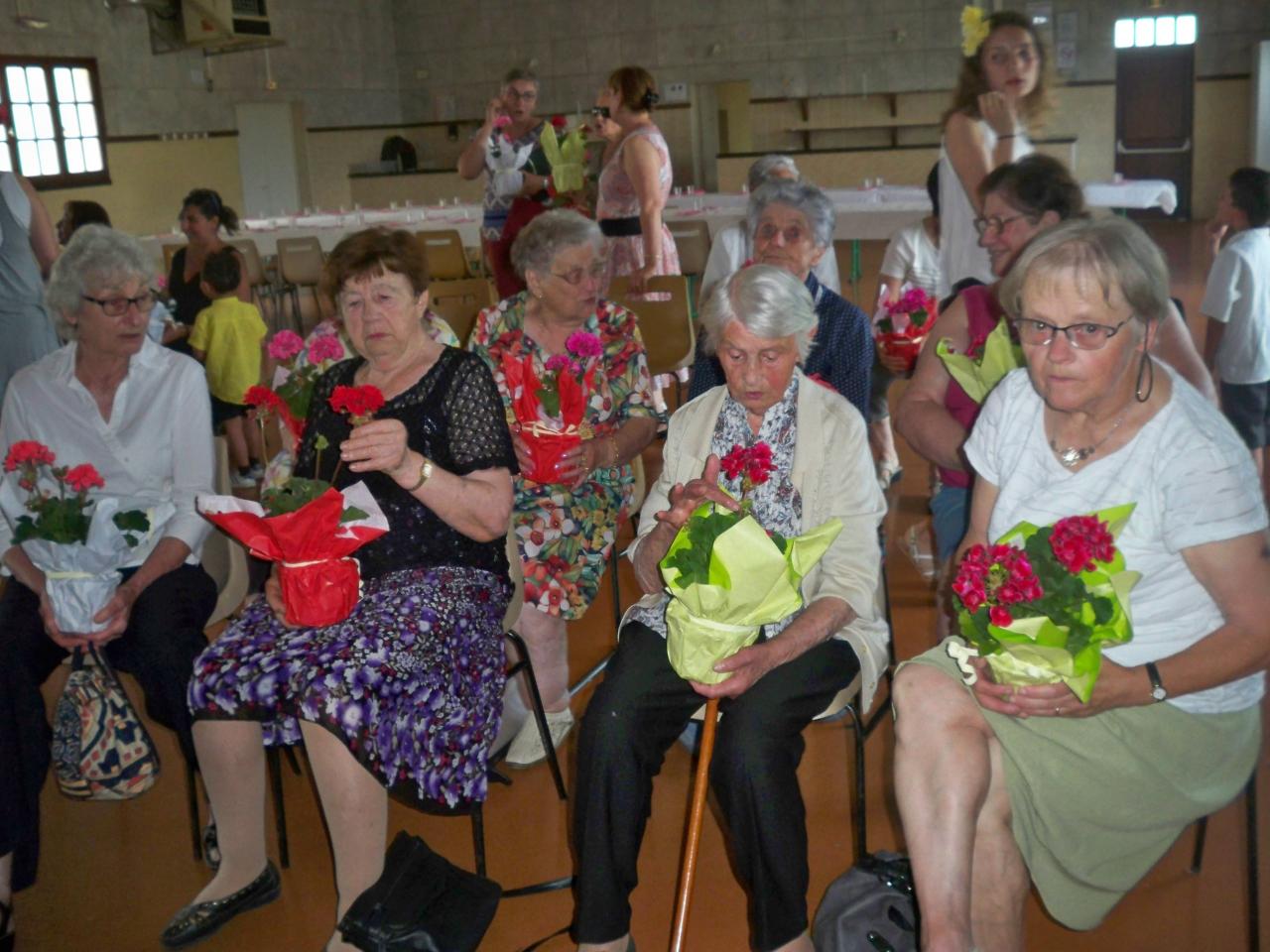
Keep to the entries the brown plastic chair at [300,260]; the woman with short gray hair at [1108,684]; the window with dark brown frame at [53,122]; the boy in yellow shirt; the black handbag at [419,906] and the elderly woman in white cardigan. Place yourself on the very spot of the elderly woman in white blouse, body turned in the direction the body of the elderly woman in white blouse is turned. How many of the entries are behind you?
3

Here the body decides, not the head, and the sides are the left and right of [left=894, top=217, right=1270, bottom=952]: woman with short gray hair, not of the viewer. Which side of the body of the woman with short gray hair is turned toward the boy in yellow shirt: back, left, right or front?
right

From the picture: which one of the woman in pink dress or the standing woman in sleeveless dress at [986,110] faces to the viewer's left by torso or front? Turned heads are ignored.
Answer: the woman in pink dress

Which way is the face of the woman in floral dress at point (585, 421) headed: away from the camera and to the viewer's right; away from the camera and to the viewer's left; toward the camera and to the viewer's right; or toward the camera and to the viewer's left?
toward the camera and to the viewer's right

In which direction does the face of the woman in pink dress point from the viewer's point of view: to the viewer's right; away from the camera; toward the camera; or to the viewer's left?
to the viewer's left

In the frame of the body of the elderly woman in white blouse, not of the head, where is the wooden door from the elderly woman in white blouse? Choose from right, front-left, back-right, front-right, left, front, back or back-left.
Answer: back-left

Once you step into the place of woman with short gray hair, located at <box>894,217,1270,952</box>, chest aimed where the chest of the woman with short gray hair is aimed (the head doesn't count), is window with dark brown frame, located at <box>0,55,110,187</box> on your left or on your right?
on your right

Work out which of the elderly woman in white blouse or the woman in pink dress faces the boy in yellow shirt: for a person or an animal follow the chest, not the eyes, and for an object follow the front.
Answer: the woman in pink dress

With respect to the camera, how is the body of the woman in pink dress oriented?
to the viewer's left

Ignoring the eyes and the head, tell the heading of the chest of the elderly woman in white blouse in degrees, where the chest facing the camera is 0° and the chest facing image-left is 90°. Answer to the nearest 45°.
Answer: approximately 0°

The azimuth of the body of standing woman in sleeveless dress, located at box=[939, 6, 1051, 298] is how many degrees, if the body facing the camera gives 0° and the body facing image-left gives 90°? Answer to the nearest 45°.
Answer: approximately 315°

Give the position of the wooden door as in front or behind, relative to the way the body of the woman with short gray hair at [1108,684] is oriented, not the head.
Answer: behind

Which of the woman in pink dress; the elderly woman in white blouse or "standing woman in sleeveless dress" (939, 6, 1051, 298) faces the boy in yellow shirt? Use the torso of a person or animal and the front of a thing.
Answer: the woman in pink dress
